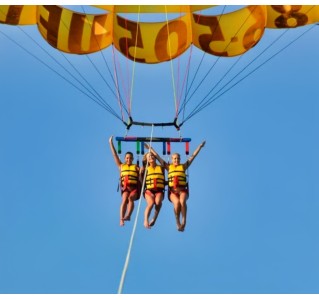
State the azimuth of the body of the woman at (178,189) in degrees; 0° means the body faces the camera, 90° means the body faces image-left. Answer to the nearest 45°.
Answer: approximately 0°

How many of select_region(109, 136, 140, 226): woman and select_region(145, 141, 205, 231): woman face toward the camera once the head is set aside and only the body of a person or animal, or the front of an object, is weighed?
2

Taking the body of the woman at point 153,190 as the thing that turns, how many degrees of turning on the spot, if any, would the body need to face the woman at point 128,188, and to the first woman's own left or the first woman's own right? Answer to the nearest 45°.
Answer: approximately 90° to the first woman's own right

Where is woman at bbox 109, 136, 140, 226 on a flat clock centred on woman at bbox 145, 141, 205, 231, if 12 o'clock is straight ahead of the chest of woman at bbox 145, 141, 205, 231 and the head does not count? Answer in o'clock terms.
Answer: woman at bbox 109, 136, 140, 226 is roughly at 3 o'clock from woman at bbox 145, 141, 205, 231.

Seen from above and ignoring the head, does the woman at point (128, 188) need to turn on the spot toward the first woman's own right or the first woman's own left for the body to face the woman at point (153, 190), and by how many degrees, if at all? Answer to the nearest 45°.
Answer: approximately 90° to the first woman's own left

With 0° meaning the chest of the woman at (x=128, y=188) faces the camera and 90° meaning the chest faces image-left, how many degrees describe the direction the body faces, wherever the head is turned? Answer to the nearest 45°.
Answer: approximately 0°

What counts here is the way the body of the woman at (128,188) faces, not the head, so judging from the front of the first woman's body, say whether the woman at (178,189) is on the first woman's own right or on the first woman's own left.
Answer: on the first woman's own left

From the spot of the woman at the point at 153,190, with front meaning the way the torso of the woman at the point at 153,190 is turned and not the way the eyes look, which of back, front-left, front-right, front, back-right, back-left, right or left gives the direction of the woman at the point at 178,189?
left
